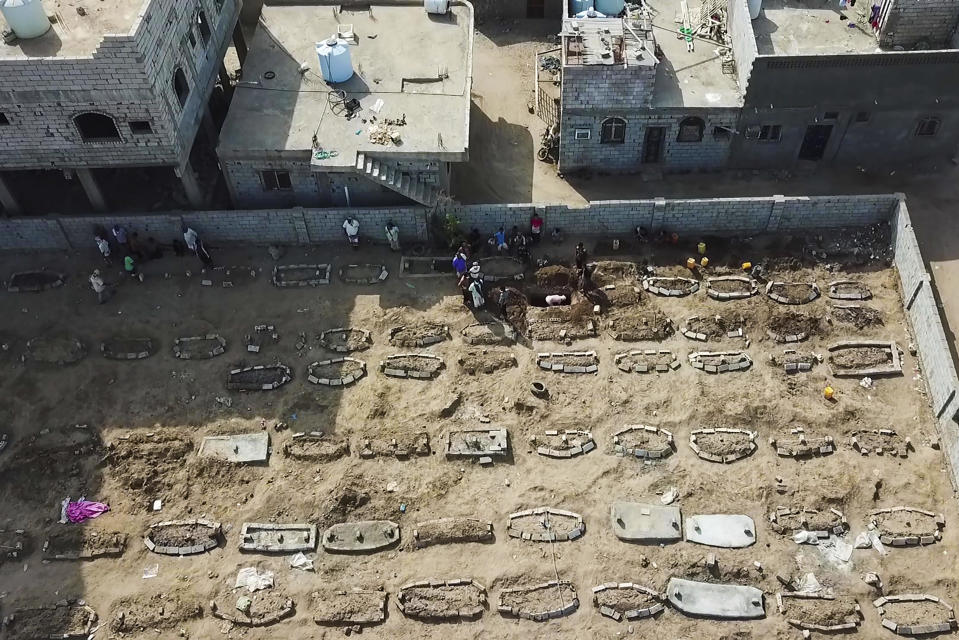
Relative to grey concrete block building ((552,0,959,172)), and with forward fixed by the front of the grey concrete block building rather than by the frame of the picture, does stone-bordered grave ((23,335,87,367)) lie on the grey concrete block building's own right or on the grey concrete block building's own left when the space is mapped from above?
on the grey concrete block building's own right

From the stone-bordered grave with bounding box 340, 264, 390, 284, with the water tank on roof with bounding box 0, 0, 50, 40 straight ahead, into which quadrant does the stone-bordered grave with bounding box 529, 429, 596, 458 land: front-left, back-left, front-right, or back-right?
back-left

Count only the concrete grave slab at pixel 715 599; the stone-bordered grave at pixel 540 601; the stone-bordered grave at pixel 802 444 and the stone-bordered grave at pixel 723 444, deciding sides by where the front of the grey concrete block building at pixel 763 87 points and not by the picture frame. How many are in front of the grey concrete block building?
4

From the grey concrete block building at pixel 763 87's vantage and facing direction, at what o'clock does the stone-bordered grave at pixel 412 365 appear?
The stone-bordered grave is roughly at 1 o'clock from the grey concrete block building.

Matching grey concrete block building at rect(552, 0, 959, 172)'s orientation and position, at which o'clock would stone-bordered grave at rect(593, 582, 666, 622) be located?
The stone-bordered grave is roughly at 12 o'clock from the grey concrete block building.

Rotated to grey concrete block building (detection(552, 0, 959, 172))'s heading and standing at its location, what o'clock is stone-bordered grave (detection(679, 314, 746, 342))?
The stone-bordered grave is roughly at 12 o'clock from the grey concrete block building.

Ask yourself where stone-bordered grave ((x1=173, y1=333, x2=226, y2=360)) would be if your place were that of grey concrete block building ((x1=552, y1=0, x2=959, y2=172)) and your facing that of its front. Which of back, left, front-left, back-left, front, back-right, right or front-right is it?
front-right

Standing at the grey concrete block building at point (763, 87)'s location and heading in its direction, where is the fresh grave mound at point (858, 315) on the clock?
The fresh grave mound is roughly at 11 o'clock from the grey concrete block building.

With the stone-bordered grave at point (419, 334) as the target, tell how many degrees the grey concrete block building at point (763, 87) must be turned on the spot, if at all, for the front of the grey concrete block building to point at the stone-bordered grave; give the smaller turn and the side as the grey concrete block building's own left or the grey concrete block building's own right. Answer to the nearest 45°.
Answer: approximately 45° to the grey concrete block building's own right

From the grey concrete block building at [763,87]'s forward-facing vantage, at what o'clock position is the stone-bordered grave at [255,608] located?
The stone-bordered grave is roughly at 1 o'clock from the grey concrete block building.

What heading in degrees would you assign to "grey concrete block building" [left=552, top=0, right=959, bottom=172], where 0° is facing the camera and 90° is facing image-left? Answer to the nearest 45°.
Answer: approximately 0°
